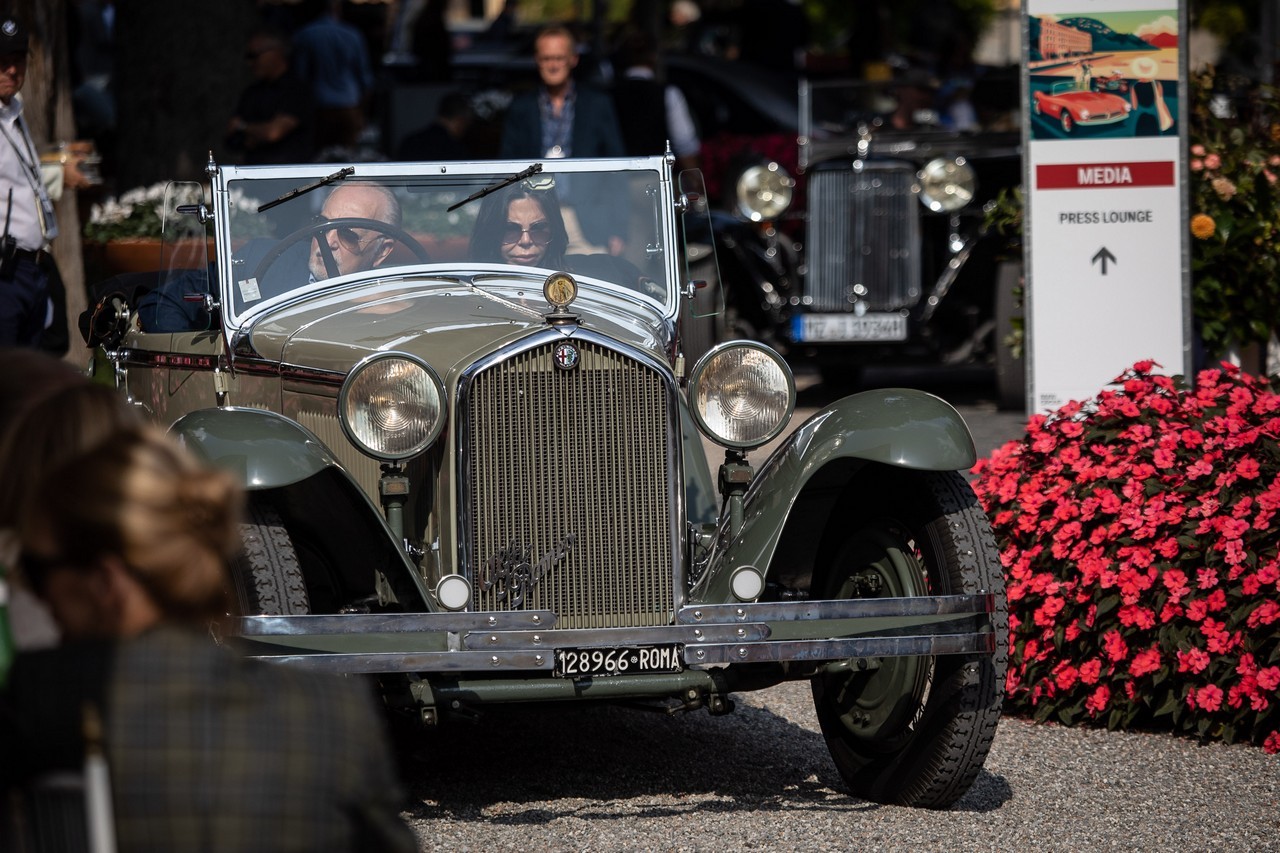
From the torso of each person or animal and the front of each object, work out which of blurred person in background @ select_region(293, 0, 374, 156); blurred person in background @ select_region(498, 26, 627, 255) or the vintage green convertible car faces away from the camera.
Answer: blurred person in background @ select_region(293, 0, 374, 156)

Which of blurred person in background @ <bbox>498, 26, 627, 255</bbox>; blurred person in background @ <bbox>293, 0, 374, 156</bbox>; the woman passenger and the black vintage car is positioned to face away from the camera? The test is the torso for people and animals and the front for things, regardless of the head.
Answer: blurred person in background @ <bbox>293, 0, 374, 156</bbox>

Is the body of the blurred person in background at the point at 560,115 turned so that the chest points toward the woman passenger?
yes

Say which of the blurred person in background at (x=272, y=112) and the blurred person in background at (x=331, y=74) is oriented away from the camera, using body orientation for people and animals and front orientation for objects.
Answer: the blurred person in background at (x=331, y=74)

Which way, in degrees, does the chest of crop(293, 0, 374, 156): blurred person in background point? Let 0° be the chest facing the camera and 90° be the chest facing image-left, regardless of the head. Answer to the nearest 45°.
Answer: approximately 180°

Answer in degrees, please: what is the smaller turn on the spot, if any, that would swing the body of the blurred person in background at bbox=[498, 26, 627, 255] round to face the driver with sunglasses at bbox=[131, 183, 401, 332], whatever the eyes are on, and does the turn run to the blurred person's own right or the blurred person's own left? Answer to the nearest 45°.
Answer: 0° — they already face them

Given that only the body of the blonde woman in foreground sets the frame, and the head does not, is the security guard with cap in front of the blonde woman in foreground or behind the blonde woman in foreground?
in front

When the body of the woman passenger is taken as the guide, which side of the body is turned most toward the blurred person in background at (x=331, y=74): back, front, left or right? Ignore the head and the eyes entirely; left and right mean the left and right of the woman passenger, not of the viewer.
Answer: back

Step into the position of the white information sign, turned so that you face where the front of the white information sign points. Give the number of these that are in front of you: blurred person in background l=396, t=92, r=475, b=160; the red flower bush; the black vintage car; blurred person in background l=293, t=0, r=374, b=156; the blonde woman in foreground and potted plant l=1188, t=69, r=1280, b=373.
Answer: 2

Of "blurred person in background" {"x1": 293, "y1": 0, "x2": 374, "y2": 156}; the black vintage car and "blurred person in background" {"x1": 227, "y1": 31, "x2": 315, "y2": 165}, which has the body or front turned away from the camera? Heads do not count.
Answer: "blurred person in background" {"x1": 293, "y1": 0, "x2": 374, "y2": 156}

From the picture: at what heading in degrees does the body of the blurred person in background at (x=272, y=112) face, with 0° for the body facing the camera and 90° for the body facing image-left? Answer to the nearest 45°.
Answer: approximately 45°

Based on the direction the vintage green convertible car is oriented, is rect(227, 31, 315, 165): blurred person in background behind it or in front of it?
behind
